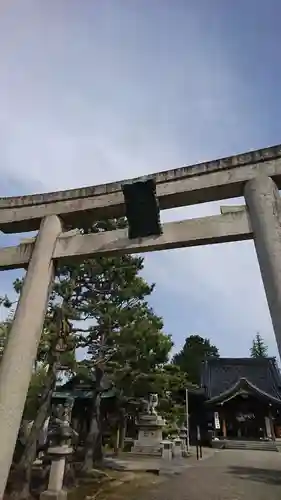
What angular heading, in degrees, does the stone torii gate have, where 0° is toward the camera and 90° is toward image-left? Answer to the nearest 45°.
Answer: approximately 0°

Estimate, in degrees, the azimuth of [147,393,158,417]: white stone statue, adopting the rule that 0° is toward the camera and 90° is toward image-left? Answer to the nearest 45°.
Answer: approximately 315°

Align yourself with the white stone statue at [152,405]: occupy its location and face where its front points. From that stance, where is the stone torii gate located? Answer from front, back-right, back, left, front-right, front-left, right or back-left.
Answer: front-right

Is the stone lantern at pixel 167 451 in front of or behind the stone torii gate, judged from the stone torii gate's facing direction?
behind

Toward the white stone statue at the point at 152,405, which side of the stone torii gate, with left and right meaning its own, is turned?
back

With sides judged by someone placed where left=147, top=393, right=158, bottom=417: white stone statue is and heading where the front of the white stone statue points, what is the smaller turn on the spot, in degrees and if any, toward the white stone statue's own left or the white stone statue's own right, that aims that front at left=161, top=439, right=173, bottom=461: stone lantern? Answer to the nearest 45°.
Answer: approximately 45° to the white stone statue's own right

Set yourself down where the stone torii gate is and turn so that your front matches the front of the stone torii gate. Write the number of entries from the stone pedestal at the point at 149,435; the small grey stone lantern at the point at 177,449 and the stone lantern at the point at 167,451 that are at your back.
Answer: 3

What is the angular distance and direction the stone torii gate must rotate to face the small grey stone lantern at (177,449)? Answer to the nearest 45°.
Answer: approximately 180°
